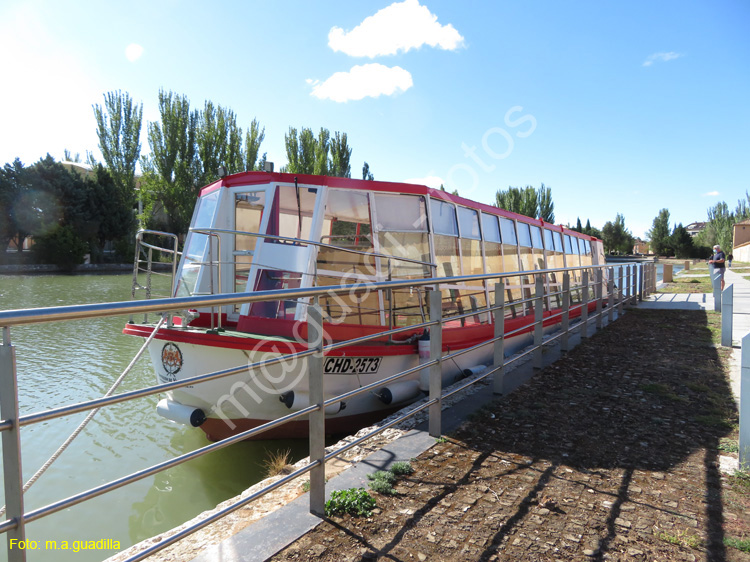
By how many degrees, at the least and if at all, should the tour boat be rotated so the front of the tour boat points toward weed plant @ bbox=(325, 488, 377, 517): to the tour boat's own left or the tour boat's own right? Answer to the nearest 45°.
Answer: approximately 45° to the tour boat's own left

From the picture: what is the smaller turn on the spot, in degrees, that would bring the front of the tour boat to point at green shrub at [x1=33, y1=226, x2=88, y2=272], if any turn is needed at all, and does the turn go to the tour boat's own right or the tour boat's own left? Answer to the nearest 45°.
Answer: approximately 90° to the tour boat's own right

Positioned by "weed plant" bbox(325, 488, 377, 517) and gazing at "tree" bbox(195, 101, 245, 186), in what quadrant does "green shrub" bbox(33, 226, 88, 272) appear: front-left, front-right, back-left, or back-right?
front-left

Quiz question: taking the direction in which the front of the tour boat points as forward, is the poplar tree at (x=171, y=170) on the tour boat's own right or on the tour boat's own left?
on the tour boat's own right

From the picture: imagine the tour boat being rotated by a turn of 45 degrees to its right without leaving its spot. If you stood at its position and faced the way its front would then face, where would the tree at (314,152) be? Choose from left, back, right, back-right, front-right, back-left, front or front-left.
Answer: right

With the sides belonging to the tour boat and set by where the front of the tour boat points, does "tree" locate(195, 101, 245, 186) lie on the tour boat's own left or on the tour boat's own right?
on the tour boat's own right

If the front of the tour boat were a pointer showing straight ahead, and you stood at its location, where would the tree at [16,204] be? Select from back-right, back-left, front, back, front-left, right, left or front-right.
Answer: right

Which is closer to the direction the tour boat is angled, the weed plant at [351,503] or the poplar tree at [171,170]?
the weed plant

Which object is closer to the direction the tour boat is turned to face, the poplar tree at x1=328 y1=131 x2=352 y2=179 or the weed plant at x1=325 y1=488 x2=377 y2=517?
the weed plant

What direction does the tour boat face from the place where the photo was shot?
facing the viewer and to the left of the viewer

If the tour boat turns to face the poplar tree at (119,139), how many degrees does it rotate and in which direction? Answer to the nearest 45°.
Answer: approximately 90° to its right

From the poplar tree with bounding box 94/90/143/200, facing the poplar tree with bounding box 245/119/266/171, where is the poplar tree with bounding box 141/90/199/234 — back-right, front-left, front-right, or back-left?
front-right

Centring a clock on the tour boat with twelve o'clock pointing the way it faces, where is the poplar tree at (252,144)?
The poplar tree is roughly at 4 o'clock from the tour boat.
